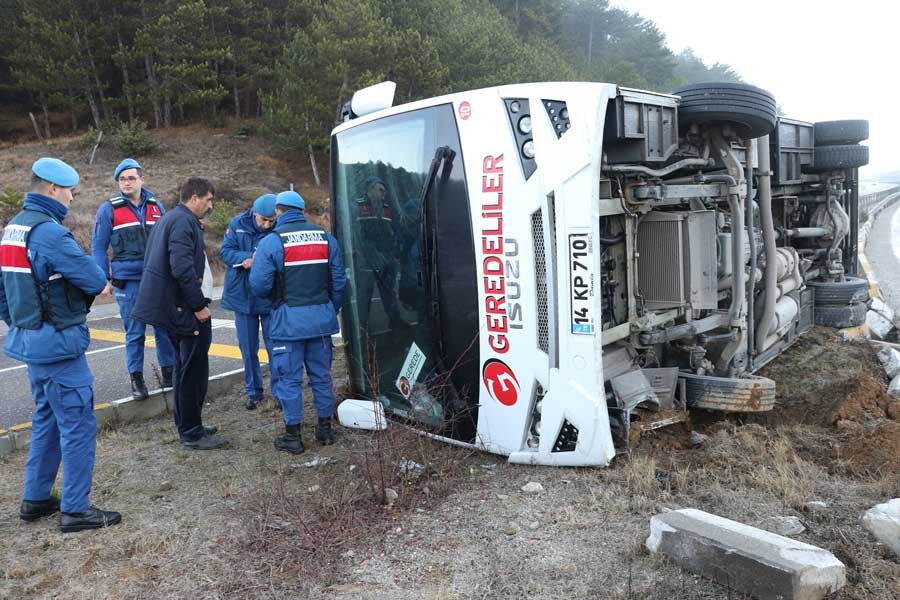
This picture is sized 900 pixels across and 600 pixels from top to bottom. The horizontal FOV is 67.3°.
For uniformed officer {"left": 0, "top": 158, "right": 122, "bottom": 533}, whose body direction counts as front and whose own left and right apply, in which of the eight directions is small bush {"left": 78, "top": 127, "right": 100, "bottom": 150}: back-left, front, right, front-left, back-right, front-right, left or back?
front-left

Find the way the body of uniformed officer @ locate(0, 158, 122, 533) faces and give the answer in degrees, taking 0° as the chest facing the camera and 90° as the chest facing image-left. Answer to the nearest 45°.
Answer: approximately 225°

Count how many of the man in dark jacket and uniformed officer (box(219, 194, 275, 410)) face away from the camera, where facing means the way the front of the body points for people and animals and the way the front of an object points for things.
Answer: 0

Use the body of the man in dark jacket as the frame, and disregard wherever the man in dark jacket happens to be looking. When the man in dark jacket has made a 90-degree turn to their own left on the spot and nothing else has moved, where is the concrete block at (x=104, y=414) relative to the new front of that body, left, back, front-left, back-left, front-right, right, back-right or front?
front-left

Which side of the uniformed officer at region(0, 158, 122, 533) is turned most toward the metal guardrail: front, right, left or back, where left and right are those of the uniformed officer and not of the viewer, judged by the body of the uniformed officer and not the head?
front

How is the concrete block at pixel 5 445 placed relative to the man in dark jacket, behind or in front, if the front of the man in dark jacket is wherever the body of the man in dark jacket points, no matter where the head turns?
behind

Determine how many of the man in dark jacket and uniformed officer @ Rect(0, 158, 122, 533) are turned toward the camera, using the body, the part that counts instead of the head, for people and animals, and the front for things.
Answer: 0

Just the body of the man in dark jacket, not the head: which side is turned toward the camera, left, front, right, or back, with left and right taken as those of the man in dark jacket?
right
